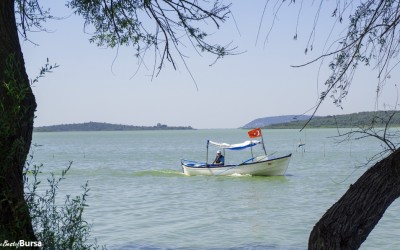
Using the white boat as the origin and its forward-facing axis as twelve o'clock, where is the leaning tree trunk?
The leaning tree trunk is roughly at 3 o'clock from the white boat.

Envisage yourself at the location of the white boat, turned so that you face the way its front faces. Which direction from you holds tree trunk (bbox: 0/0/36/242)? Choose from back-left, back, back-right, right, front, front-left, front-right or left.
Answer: right

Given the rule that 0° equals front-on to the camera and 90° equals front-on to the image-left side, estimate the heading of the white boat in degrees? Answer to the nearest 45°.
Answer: approximately 270°
